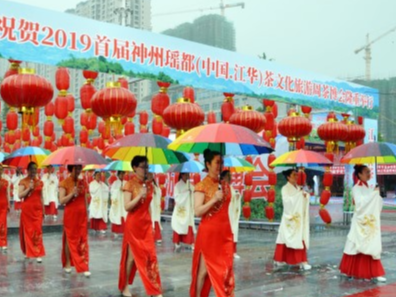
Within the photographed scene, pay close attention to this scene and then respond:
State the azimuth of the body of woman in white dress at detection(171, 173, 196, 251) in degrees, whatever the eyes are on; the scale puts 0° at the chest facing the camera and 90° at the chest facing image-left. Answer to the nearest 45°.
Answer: approximately 315°
